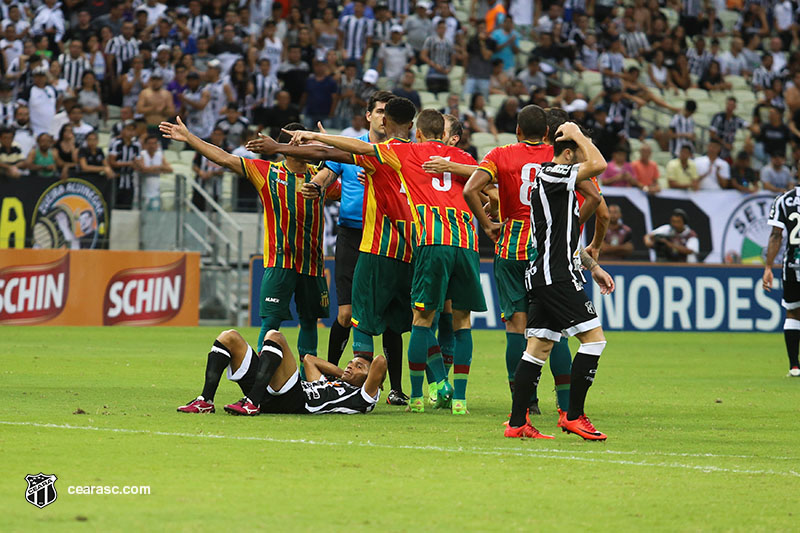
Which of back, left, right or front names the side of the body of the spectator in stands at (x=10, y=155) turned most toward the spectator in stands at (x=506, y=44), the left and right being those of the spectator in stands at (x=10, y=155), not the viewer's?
left

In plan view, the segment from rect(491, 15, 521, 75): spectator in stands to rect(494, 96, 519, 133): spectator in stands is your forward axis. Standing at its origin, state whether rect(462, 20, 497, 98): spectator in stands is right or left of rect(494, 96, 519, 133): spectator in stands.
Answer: right

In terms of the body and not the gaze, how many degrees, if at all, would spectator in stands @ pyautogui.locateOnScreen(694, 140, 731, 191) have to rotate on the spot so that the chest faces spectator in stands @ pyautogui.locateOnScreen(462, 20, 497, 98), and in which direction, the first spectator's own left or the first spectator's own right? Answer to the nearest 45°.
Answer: approximately 90° to the first spectator's own right

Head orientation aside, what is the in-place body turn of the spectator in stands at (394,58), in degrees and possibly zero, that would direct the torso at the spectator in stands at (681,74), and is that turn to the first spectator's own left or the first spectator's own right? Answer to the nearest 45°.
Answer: approximately 135° to the first spectator's own left

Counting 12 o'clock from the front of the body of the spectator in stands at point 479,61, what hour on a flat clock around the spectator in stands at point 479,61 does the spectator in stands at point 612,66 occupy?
the spectator in stands at point 612,66 is roughly at 8 o'clock from the spectator in stands at point 479,61.

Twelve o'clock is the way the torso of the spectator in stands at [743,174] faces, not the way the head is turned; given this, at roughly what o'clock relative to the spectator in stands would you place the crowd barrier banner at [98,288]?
The crowd barrier banner is roughly at 2 o'clock from the spectator in stands.

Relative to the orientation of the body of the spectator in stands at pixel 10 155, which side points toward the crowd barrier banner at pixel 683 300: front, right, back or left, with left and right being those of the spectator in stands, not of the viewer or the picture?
left

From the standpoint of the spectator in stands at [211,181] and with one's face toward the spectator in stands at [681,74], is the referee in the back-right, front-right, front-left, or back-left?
back-right

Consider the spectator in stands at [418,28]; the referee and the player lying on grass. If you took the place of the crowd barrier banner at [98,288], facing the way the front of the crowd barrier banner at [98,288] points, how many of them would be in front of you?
2

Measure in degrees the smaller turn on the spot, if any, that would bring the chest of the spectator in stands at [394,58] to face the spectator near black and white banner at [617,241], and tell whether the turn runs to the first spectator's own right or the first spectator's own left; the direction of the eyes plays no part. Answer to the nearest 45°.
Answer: approximately 45° to the first spectator's own left

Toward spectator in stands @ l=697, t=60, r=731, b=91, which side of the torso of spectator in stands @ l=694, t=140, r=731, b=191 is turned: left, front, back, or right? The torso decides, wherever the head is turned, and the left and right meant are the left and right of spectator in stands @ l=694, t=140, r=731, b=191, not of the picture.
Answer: back

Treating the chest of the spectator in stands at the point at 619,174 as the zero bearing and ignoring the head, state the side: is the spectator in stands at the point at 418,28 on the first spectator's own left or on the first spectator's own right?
on the first spectator's own right
